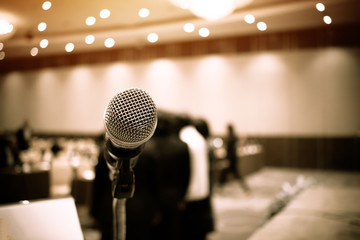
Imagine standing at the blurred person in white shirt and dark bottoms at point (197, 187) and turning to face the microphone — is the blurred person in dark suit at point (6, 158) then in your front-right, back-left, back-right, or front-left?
back-right

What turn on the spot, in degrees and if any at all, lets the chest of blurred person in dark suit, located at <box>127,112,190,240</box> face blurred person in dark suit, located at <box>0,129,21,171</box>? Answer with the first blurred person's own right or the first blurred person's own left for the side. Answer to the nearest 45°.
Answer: approximately 45° to the first blurred person's own left

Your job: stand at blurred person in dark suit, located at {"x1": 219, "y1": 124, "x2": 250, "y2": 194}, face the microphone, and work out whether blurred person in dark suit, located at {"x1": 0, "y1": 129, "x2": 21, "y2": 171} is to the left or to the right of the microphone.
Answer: right

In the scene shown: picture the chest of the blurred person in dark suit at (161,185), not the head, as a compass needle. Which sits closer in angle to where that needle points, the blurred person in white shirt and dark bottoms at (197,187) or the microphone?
the blurred person in white shirt and dark bottoms

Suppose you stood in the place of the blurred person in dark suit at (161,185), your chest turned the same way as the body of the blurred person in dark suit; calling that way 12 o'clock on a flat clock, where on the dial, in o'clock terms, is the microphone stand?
The microphone stand is roughly at 6 o'clock from the blurred person in dark suit.

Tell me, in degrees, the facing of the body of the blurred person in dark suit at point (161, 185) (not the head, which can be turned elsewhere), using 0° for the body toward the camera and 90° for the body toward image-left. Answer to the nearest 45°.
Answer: approximately 180°

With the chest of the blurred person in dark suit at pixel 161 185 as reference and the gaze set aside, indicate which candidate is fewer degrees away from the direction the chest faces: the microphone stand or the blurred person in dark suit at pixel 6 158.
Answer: the blurred person in dark suit

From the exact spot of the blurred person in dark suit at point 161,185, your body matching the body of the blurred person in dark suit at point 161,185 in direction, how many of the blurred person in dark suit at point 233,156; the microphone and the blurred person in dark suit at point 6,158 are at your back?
1

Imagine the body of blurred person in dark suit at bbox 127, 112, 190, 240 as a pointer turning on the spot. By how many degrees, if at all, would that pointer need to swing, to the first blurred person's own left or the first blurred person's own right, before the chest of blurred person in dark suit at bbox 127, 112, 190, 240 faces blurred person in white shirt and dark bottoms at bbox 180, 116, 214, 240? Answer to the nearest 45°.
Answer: approximately 45° to the first blurred person's own right

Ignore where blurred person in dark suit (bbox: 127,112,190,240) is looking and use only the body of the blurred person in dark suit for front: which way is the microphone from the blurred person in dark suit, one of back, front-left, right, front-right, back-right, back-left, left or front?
back

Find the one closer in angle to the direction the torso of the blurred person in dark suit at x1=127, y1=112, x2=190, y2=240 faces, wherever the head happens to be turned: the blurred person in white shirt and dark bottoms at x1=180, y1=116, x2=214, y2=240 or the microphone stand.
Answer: the blurred person in white shirt and dark bottoms

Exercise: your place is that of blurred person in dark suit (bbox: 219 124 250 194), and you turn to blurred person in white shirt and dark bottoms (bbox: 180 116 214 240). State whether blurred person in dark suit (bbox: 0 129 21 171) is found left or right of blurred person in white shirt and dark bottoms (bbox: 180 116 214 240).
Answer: right
